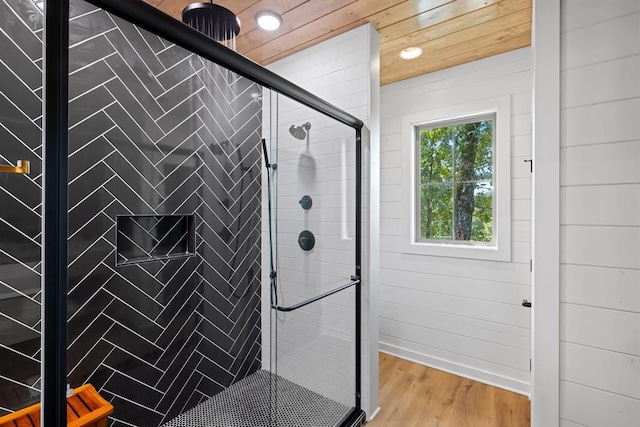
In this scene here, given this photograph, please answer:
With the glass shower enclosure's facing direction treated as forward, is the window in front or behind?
in front

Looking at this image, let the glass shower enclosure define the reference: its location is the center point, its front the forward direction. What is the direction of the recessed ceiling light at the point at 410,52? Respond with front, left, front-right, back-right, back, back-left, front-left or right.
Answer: front-left

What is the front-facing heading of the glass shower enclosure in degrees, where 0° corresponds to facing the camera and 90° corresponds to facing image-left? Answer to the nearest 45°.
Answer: approximately 315°
